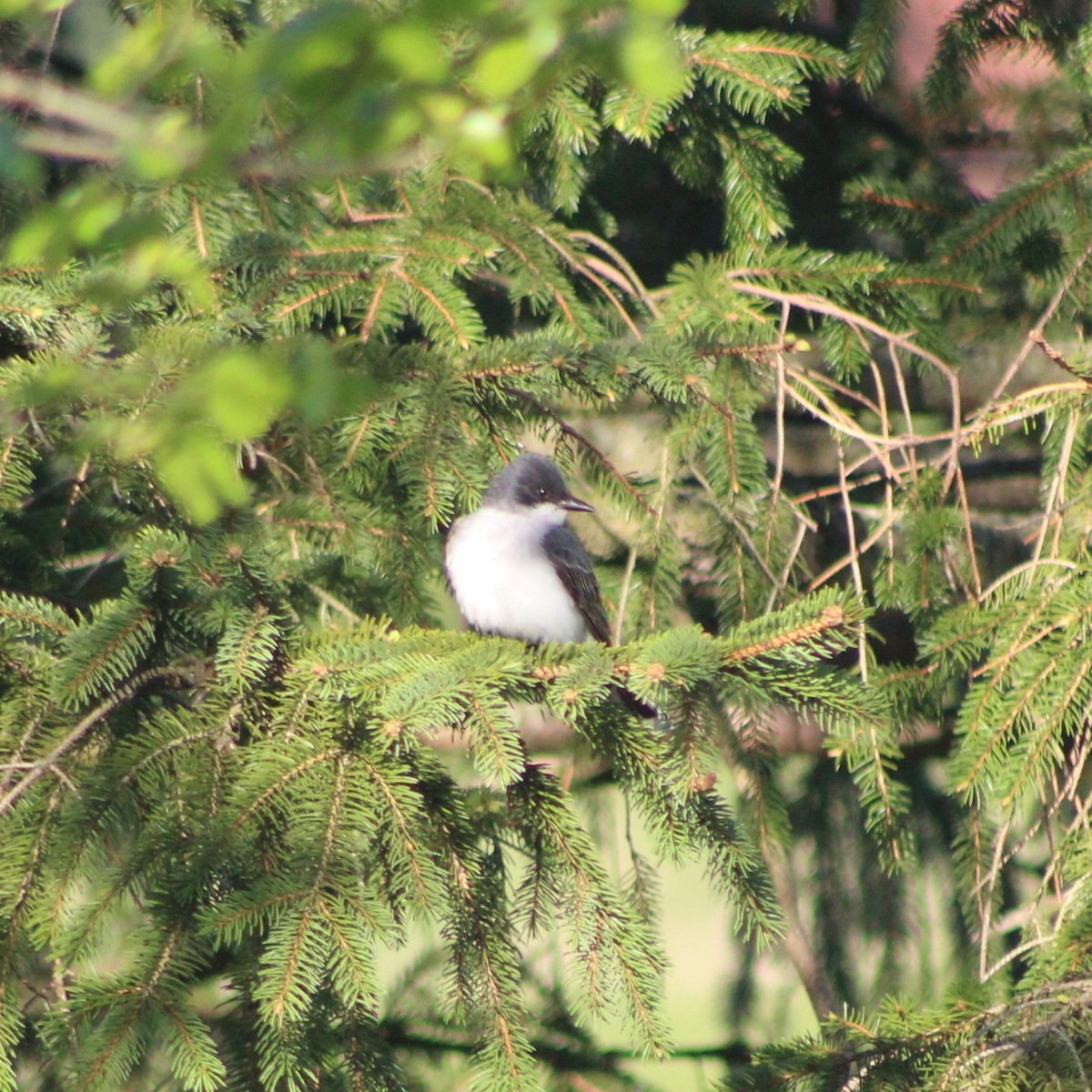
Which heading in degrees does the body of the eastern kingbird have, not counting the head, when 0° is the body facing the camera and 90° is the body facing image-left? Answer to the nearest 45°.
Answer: approximately 45°
